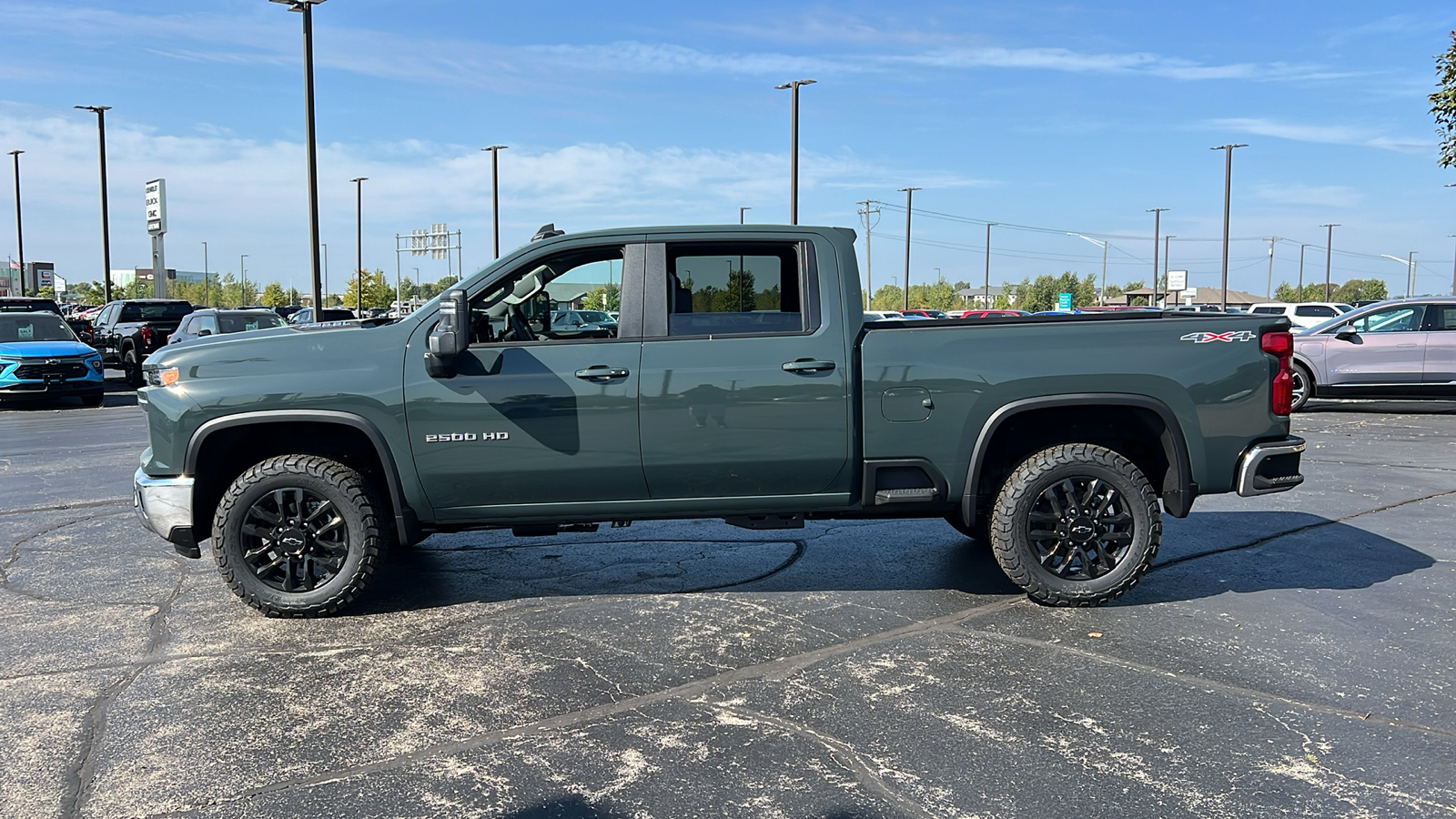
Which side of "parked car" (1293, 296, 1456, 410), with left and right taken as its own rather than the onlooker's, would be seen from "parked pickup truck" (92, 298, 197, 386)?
front

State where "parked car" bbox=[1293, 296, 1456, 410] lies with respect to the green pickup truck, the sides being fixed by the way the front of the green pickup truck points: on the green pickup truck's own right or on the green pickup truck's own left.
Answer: on the green pickup truck's own right

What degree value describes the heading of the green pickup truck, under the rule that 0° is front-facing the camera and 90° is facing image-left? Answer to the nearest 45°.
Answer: approximately 90°

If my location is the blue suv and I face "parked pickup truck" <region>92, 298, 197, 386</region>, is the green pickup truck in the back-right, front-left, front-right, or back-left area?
back-right

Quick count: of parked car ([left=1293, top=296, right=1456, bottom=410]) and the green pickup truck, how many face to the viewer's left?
2

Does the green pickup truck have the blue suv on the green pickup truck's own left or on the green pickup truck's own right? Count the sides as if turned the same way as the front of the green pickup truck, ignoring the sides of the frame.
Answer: on the green pickup truck's own right

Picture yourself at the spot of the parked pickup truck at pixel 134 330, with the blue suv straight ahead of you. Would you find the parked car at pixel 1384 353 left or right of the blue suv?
left

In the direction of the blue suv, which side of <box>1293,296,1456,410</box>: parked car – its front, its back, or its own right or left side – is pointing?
front

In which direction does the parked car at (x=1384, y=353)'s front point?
to the viewer's left

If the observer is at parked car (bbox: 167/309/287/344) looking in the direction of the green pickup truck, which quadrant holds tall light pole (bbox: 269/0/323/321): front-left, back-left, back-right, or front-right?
back-left
